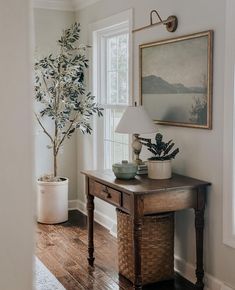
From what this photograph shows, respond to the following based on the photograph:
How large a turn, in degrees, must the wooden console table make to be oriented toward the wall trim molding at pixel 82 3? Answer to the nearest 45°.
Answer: approximately 135° to its right

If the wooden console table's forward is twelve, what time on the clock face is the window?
The window is roughly at 4 o'clock from the wooden console table.

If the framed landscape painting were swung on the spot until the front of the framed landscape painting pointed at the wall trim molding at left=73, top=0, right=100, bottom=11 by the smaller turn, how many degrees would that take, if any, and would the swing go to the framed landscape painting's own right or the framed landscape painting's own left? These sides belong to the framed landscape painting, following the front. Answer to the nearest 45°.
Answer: approximately 90° to the framed landscape painting's own right

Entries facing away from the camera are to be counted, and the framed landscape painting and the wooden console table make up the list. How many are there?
0

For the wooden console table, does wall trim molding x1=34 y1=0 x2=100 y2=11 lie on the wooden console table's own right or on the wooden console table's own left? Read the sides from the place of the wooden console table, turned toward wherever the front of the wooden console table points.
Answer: on the wooden console table's own right

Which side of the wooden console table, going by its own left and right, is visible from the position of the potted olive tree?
right

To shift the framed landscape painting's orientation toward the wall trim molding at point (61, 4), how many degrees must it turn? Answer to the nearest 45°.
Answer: approximately 90° to its right

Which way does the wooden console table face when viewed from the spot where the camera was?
facing the viewer and to the left of the viewer
